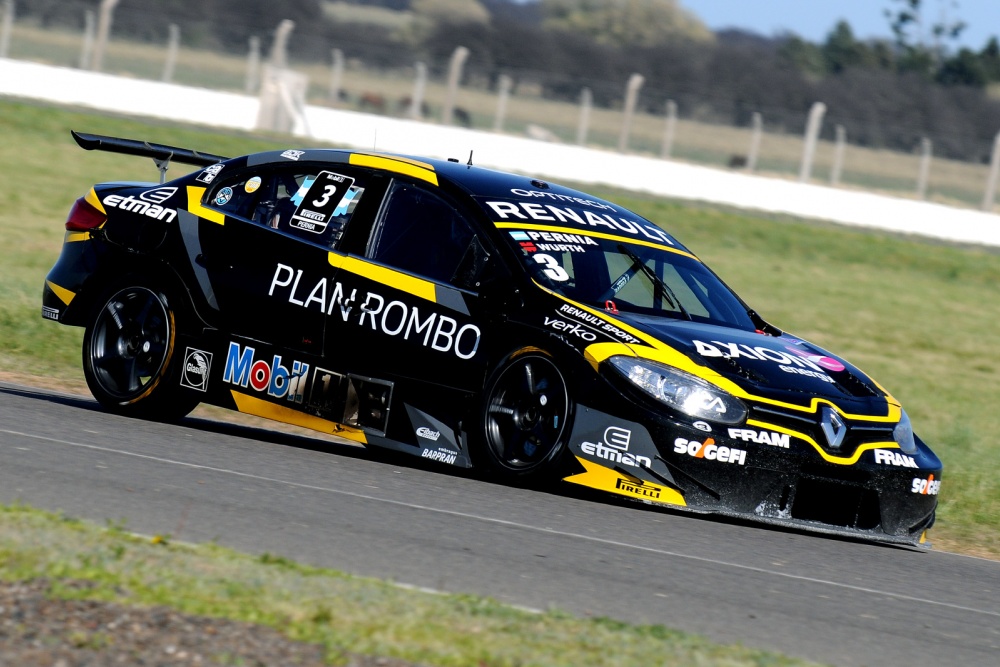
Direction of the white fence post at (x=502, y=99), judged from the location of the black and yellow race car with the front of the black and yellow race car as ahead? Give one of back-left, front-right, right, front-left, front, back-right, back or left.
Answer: back-left

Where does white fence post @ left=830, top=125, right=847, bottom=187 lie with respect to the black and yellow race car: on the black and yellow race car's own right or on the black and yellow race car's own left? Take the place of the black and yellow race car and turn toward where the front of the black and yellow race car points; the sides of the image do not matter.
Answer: on the black and yellow race car's own left

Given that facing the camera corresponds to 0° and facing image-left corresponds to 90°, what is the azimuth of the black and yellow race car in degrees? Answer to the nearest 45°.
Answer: approximately 315°

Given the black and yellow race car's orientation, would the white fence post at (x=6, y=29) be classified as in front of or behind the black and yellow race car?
behind

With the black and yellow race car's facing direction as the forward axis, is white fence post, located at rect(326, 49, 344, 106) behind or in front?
behind

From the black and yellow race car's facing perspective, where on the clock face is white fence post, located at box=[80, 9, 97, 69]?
The white fence post is roughly at 7 o'clock from the black and yellow race car.

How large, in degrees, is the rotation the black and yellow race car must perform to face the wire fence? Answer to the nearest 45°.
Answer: approximately 135° to its left

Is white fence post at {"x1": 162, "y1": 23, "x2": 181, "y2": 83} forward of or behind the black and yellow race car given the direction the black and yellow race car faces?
behind

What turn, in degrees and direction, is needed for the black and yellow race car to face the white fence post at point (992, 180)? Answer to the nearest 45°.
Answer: approximately 135° to its left

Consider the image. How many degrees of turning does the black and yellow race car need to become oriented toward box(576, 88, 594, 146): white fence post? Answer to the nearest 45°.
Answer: approximately 135° to its left
